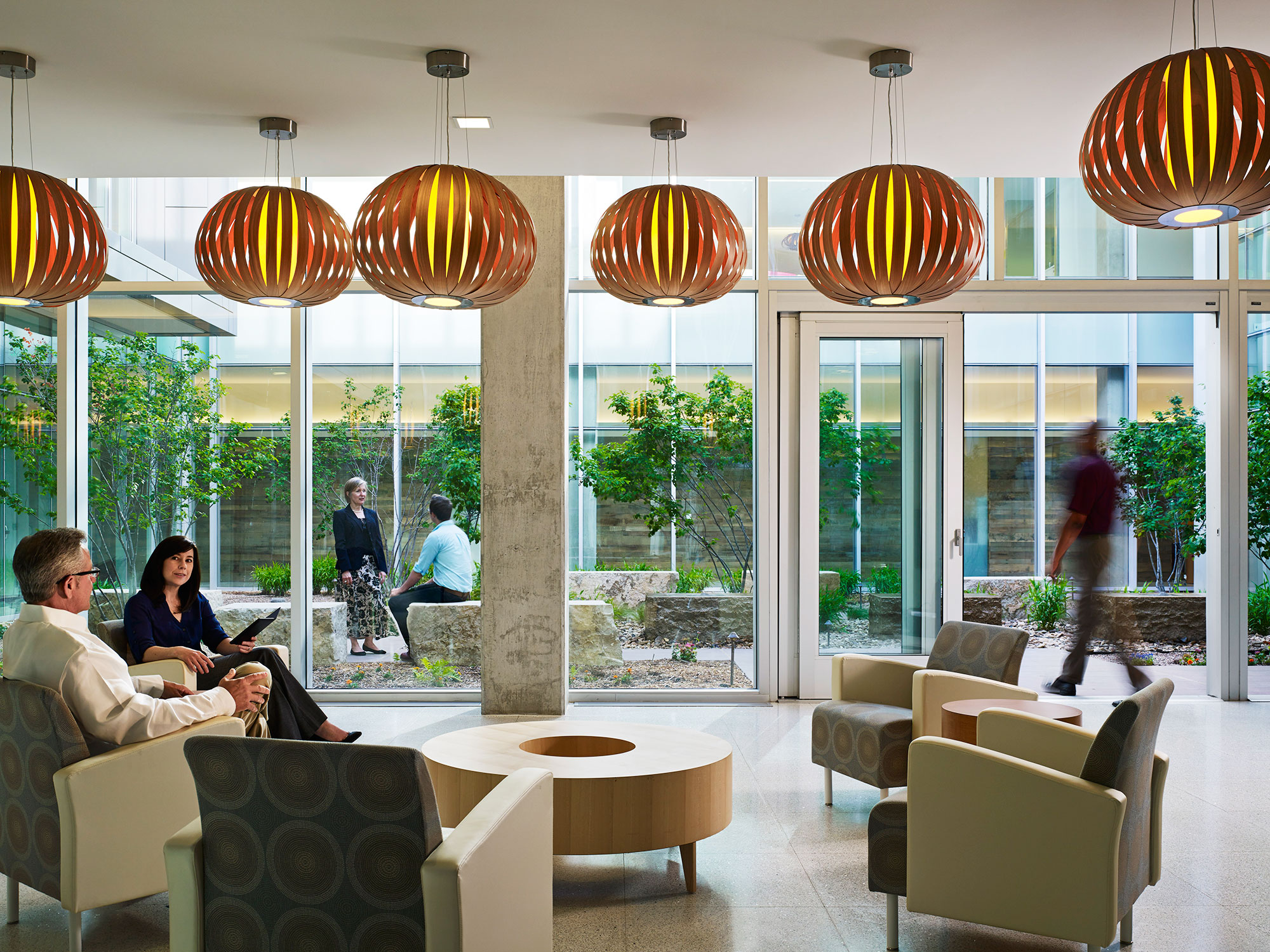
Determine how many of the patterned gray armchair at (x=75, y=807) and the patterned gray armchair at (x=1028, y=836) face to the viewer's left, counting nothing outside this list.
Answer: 1

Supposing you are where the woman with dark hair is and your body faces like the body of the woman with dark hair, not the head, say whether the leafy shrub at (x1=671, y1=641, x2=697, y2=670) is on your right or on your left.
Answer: on your left

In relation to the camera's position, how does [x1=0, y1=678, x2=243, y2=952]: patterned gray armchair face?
facing away from the viewer and to the right of the viewer

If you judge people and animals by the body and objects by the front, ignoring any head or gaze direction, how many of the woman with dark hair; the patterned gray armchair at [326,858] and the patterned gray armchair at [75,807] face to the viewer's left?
0

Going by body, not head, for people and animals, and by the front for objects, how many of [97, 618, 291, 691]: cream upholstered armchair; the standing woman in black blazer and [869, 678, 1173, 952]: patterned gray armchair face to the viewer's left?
1

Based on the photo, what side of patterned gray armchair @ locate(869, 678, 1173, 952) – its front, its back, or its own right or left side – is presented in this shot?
left

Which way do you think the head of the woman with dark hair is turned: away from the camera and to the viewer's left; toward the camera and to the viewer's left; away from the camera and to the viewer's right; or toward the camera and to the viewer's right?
toward the camera and to the viewer's left

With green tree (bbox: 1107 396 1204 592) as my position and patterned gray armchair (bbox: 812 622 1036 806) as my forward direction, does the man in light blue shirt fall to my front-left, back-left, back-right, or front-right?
front-right

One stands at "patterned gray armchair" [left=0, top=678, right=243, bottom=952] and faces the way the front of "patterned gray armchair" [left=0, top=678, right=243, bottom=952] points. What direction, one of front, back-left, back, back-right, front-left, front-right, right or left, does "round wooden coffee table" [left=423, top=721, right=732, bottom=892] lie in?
front-right

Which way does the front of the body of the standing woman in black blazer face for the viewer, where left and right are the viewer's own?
facing the viewer and to the right of the viewer

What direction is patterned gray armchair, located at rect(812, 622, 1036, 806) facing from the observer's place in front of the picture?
facing the viewer and to the left of the viewer

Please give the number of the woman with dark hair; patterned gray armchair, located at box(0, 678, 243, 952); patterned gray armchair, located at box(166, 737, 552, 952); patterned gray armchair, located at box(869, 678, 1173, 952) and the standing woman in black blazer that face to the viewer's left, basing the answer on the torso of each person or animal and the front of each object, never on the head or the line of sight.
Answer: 1

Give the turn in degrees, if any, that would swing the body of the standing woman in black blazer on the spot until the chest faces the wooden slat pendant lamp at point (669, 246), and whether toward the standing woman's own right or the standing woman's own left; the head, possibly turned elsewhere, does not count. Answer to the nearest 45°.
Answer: approximately 45° to the standing woman's own right

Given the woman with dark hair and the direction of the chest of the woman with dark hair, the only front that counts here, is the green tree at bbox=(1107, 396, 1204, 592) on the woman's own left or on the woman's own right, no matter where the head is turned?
on the woman's own left

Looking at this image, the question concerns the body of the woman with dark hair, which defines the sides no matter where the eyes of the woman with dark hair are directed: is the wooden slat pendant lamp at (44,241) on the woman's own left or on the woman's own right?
on the woman's own right

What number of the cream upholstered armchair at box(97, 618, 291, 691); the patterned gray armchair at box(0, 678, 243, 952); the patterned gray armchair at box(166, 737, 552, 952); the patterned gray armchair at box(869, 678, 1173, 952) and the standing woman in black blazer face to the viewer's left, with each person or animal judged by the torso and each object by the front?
1

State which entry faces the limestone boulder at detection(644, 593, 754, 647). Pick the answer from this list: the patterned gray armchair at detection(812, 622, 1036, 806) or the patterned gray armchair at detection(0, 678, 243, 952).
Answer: the patterned gray armchair at detection(0, 678, 243, 952)
